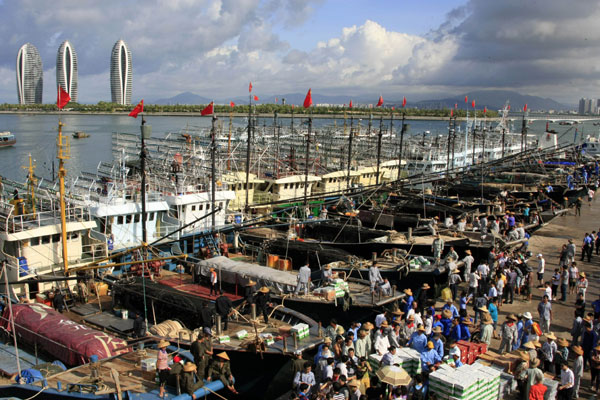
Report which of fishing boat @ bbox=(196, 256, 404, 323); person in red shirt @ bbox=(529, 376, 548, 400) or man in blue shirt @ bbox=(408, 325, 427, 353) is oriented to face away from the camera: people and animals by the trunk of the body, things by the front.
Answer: the person in red shirt

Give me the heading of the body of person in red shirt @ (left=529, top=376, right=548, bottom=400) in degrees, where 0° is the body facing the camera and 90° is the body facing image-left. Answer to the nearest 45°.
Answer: approximately 180°

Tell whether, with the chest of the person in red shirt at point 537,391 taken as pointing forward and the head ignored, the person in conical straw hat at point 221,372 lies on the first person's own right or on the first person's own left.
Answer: on the first person's own left

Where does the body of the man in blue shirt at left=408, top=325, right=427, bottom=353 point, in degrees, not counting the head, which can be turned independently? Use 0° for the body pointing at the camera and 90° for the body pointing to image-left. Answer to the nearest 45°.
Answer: approximately 315°

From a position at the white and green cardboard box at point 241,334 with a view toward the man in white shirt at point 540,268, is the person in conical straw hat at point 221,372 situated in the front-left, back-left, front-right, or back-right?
back-right

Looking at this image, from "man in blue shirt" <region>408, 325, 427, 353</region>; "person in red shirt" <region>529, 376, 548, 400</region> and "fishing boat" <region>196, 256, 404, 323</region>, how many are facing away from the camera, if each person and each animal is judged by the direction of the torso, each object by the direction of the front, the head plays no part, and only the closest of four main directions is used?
1

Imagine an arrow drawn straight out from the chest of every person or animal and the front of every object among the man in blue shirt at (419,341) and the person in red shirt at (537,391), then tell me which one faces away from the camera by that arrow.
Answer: the person in red shirt
